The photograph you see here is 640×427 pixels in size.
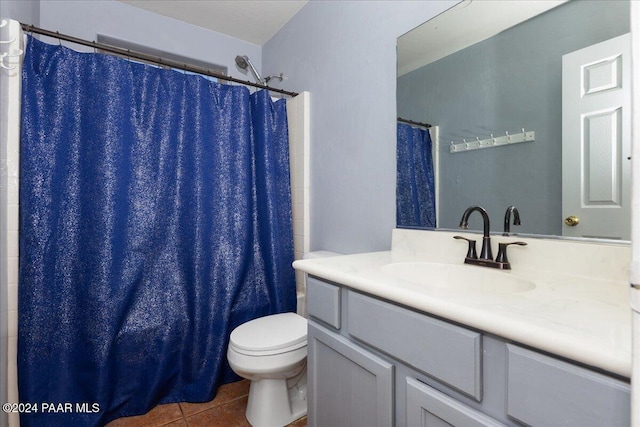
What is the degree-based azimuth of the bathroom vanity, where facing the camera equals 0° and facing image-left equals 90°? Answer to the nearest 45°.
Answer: approximately 45°

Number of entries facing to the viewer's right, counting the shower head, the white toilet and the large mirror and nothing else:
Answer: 0

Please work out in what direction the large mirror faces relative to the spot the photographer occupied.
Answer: facing the viewer and to the left of the viewer

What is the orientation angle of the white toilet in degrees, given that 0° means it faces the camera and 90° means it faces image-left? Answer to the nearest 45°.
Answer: approximately 45°

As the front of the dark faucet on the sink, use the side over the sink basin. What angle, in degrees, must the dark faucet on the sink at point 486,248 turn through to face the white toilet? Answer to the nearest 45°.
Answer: approximately 45° to its right

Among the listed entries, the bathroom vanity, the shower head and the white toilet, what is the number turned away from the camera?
0

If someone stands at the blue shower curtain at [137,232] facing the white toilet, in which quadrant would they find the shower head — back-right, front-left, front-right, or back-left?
front-left

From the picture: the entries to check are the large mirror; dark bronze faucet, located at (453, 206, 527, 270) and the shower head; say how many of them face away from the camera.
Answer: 0

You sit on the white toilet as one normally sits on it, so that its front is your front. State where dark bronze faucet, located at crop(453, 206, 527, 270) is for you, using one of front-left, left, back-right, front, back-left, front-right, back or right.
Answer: left

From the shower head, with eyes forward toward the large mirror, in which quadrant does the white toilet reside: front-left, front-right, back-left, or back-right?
front-right
